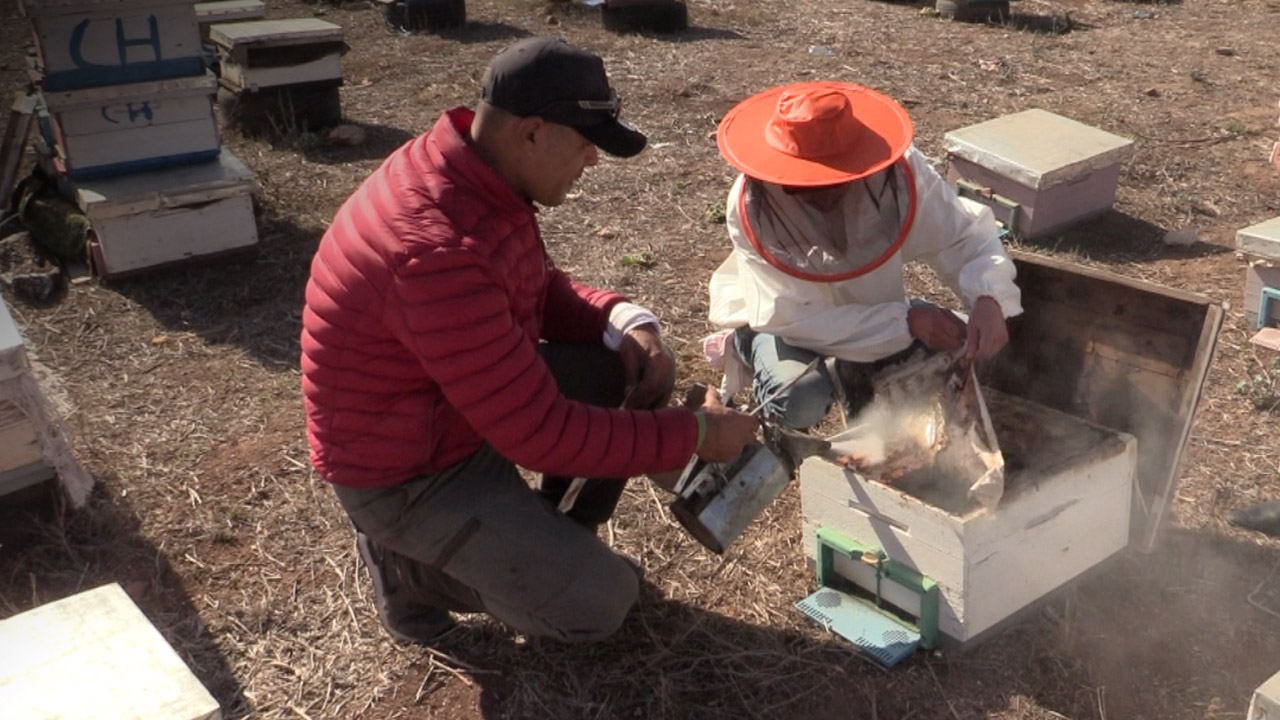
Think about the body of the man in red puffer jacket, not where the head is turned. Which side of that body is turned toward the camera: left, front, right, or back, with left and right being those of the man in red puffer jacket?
right

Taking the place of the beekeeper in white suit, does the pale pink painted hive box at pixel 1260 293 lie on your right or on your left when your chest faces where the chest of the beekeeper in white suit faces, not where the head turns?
on your left

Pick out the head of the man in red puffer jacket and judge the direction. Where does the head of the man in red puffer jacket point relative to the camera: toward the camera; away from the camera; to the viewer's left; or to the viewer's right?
to the viewer's right

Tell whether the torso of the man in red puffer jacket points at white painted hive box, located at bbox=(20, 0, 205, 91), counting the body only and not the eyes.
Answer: no

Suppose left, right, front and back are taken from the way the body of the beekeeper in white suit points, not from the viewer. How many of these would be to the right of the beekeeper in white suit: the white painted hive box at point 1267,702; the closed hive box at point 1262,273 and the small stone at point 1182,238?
0

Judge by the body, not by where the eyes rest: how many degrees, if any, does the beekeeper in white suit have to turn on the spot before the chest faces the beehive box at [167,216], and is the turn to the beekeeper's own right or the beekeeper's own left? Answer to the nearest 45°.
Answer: approximately 135° to the beekeeper's own right

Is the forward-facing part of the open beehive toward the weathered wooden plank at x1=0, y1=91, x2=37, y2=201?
no

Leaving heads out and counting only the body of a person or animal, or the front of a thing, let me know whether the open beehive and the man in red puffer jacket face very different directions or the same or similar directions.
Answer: very different directions

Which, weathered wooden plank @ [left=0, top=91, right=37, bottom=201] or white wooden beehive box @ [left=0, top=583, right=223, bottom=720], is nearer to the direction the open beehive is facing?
the white wooden beehive box

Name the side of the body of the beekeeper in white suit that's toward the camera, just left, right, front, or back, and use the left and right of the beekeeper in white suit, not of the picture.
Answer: front

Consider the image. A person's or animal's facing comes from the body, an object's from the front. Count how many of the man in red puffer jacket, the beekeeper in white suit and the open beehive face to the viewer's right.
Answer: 1

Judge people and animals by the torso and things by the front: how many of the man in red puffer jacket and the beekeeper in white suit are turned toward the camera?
1

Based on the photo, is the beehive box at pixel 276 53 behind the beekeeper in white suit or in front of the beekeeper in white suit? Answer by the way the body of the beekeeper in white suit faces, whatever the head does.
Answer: behind

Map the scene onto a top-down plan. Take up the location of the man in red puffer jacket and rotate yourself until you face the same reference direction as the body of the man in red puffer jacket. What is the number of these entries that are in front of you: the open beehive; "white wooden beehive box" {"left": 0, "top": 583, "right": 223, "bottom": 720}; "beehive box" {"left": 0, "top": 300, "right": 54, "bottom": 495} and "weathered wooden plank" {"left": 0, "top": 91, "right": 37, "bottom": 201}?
1

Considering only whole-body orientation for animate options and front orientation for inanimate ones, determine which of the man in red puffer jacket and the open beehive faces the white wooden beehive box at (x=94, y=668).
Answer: the open beehive
